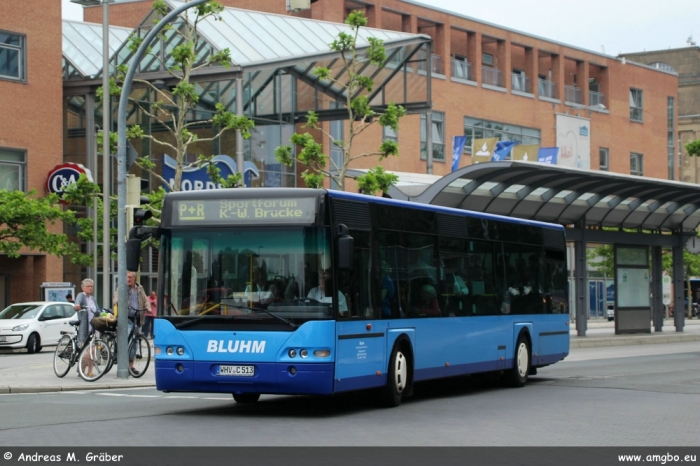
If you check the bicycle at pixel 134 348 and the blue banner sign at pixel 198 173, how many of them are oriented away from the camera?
0

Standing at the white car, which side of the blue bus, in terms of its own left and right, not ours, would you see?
right

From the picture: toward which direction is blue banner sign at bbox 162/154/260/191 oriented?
toward the camera

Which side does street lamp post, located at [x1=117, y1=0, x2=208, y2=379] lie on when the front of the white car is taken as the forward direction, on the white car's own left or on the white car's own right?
on the white car's own left

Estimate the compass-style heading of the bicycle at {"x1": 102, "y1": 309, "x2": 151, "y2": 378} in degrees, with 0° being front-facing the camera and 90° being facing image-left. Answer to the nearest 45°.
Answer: approximately 315°

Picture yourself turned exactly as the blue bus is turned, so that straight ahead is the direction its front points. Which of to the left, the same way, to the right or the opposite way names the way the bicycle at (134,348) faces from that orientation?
to the left

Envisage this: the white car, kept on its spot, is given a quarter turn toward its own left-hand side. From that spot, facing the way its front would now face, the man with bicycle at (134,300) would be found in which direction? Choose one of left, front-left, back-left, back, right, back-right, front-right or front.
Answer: front-right

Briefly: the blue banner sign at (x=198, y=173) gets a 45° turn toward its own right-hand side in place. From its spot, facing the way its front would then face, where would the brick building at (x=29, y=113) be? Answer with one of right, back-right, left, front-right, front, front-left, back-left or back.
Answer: right

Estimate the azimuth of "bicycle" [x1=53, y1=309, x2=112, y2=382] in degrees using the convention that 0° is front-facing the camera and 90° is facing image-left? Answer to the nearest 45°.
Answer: approximately 315°

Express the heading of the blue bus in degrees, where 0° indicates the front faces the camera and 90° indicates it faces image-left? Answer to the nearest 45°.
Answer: approximately 45°

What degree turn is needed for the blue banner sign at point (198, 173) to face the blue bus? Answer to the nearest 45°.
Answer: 0° — it already faces it
